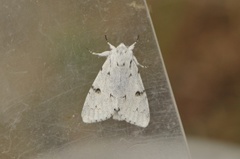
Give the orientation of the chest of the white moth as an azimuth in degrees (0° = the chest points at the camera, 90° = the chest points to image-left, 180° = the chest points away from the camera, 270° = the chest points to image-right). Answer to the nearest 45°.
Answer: approximately 180°
